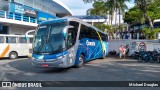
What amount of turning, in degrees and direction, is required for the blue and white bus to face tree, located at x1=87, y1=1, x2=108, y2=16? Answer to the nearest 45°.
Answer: approximately 135° to its right

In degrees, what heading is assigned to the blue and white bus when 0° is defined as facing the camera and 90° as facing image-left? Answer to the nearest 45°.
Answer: approximately 45°

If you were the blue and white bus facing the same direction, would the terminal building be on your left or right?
on your right
